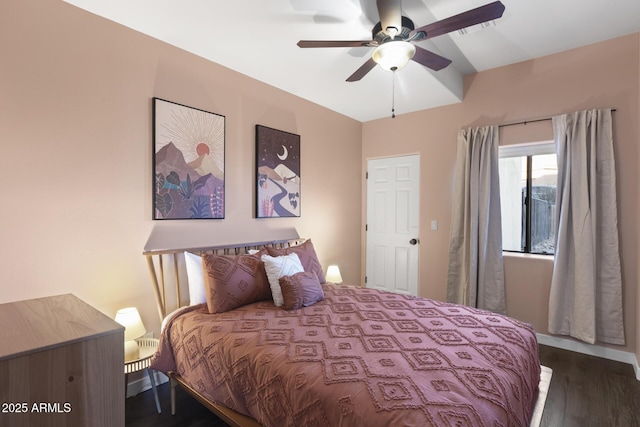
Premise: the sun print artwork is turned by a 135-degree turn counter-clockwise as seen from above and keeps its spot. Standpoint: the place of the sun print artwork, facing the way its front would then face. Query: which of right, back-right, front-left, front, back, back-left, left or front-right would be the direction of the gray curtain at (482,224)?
right

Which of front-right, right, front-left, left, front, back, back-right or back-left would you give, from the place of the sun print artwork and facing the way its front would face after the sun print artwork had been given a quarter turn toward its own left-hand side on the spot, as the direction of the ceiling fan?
right

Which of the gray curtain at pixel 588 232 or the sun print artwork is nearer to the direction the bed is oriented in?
the gray curtain

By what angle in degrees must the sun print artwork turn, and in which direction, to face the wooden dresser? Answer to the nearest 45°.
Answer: approximately 45° to its right

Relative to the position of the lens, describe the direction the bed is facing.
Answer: facing the viewer and to the right of the viewer

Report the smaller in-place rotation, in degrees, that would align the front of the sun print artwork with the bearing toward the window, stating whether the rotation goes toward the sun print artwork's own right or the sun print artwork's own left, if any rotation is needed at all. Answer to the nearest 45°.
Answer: approximately 45° to the sun print artwork's own left

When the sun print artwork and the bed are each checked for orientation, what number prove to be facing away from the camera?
0

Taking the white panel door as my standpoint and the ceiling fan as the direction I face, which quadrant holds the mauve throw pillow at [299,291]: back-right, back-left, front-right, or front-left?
front-right

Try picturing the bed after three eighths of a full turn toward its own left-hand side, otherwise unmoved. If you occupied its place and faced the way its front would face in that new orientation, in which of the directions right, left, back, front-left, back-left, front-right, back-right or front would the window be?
front-right

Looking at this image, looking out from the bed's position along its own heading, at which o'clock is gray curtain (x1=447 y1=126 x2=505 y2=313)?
The gray curtain is roughly at 9 o'clock from the bed.
